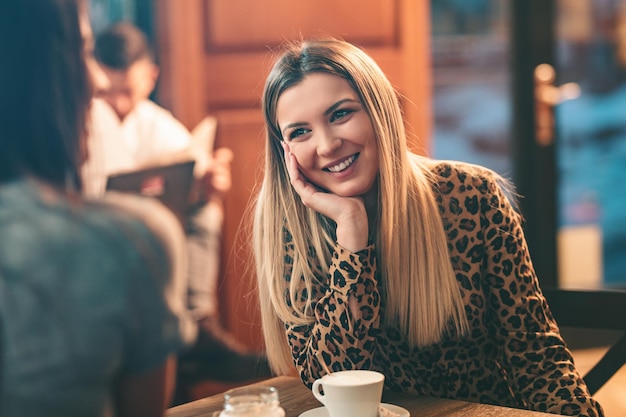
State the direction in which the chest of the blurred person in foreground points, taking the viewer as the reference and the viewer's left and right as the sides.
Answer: facing away from the viewer and to the right of the viewer

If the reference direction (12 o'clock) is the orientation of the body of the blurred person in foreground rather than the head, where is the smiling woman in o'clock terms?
The smiling woman is roughly at 12 o'clock from the blurred person in foreground.

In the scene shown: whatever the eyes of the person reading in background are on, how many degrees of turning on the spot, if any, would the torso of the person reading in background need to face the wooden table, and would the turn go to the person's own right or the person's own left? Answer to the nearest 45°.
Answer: approximately 45° to the person's own right

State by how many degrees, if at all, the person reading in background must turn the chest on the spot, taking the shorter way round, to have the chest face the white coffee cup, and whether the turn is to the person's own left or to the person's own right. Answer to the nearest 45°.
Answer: approximately 45° to the person's own right

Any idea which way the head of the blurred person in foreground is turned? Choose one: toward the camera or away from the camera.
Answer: away from the camera

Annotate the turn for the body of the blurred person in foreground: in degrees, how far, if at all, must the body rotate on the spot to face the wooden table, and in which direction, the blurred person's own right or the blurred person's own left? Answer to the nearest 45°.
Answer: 0° — they already face it
